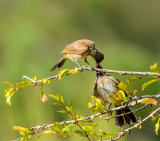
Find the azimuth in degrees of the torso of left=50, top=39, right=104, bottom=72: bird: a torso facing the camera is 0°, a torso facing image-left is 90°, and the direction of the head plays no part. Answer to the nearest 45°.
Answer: approximately 270°

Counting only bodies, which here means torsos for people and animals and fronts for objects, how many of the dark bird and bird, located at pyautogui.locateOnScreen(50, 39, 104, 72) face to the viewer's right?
1
